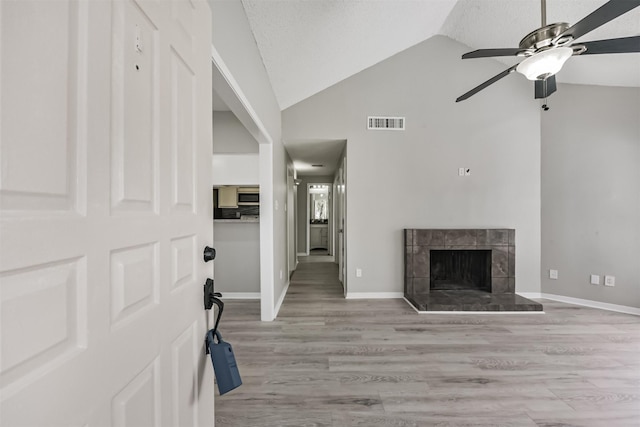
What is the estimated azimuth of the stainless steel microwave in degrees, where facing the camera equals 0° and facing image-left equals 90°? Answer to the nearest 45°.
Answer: approximately 0°

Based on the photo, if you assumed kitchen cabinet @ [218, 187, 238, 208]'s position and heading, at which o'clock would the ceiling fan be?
The ceiling fan is roughly at 11 o'clock from the kitchen cabinet.

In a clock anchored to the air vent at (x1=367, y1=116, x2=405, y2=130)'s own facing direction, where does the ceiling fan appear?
The ceiling fan is roughly at 11 o'clock from the air vent.

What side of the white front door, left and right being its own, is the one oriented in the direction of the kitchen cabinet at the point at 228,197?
left

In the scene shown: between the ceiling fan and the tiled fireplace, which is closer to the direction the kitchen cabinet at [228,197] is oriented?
the ceiling fan

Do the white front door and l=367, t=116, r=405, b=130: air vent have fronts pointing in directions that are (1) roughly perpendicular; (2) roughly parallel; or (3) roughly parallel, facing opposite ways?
roughly perpendicular

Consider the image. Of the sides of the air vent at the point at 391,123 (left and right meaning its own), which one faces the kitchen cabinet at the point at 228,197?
right
